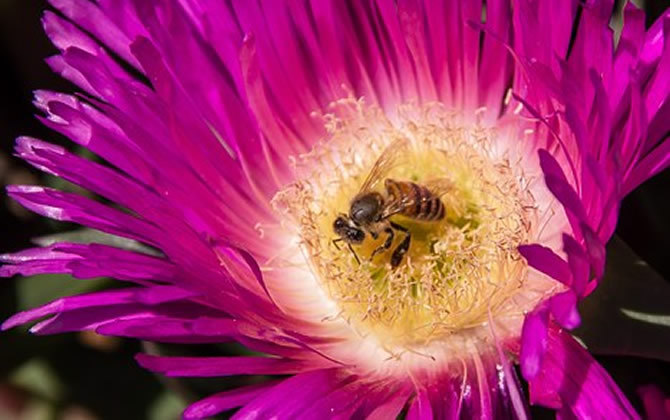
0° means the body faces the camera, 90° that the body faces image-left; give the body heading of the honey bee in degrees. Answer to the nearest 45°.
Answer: approximately 45°
